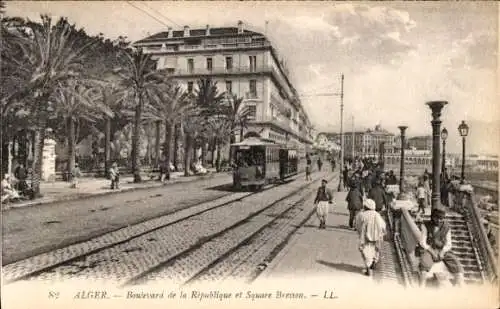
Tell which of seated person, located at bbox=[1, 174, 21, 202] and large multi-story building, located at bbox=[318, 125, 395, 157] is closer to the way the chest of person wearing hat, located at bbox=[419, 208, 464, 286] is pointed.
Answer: the seated person

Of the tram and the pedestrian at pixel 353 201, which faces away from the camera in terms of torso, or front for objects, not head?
the pedestrian

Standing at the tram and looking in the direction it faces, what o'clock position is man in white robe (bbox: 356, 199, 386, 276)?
The man in white robe is roughly at 10 o'clock from the tram.

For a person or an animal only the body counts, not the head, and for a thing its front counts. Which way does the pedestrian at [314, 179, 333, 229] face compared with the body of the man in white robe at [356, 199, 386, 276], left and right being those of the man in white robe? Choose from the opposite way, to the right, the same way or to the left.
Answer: the opposite way

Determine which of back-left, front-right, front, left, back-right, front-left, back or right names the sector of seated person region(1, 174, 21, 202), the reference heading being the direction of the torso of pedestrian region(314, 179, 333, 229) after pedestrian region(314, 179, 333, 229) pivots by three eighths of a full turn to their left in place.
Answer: back-left

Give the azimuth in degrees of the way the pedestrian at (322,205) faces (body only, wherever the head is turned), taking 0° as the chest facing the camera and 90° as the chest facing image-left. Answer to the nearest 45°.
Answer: approximately 0°

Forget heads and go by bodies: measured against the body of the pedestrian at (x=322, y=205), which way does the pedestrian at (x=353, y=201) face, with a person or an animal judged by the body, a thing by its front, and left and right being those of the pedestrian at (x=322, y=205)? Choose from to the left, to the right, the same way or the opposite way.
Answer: the opposite way

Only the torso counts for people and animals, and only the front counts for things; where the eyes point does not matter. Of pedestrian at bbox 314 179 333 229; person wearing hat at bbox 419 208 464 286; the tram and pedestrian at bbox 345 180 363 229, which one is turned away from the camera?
pedestrian at bbox 345 180 363 229

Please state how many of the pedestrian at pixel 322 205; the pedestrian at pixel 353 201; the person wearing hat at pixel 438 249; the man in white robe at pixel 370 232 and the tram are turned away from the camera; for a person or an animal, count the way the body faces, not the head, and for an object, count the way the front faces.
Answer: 2

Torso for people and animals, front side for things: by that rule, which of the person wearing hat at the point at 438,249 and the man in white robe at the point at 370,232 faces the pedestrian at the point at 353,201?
the man in white robe

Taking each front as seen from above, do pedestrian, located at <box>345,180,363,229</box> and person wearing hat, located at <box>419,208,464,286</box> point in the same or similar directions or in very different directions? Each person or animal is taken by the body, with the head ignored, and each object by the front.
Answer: very different directions
